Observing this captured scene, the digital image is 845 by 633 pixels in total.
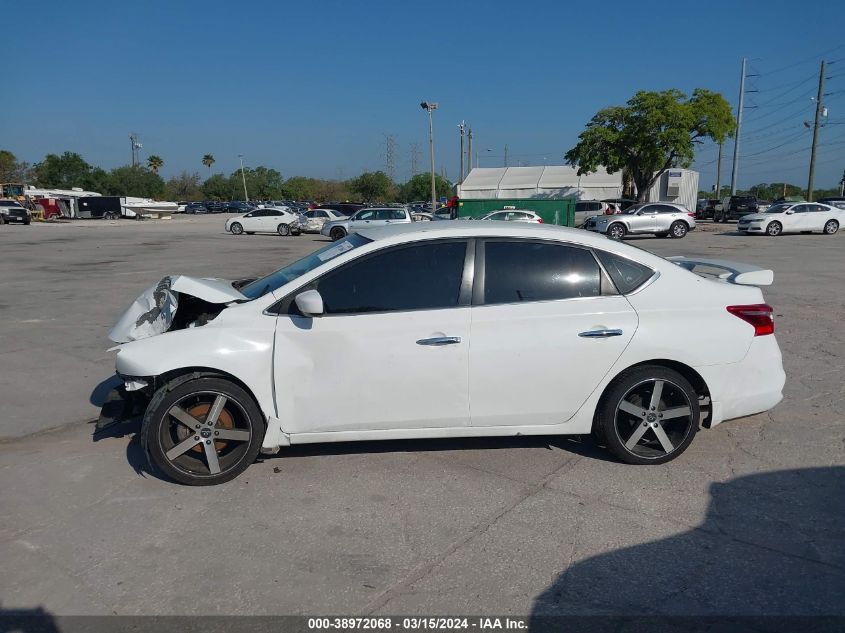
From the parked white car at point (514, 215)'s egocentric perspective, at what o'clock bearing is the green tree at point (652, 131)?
The green tree is roughly at 4 o'clock from the parked white car.

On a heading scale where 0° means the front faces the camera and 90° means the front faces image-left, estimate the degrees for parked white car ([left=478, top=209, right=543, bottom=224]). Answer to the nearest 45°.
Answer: approximately 90°

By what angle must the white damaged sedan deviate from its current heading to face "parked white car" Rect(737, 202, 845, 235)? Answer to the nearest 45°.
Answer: approximately 135° to its right

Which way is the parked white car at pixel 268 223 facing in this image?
to the viewer's left

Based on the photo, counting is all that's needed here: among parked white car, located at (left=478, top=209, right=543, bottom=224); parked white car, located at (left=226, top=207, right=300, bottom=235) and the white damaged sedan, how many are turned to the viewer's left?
3

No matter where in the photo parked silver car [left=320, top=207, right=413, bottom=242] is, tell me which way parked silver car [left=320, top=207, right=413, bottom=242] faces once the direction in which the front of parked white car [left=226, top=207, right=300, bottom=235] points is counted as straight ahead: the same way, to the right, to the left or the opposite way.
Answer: the same way

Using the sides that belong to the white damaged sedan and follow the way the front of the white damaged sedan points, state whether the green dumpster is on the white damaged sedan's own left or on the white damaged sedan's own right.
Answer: on the white damaged sedan's own right

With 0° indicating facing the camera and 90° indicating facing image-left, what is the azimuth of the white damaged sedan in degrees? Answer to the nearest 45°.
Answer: approximately 90°

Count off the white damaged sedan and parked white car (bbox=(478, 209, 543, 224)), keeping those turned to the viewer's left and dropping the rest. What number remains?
2

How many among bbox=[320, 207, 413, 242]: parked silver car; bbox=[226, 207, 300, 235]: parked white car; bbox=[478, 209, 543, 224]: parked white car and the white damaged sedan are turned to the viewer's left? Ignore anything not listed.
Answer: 4

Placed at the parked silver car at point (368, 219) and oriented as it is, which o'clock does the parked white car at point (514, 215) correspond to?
the parked white car at point (514, 215) is roughly at 7 o'clock from the parked silver car at point (368, 219).

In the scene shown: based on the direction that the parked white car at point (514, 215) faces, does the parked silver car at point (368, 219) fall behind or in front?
in front

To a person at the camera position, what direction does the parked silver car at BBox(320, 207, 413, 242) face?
facing to the left of the viewer

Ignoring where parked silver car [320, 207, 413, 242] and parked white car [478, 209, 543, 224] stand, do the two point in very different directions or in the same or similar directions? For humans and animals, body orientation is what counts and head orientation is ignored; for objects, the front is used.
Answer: same or similar directions

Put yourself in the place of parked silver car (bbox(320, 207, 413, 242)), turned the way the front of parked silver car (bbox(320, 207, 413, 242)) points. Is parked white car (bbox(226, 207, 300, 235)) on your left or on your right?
on your right

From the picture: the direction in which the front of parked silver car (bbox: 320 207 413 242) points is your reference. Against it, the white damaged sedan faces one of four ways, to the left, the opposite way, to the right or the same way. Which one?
the same way

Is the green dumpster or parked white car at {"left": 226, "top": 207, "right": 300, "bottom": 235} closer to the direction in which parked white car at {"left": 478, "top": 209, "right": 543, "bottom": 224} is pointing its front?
the parked white car
